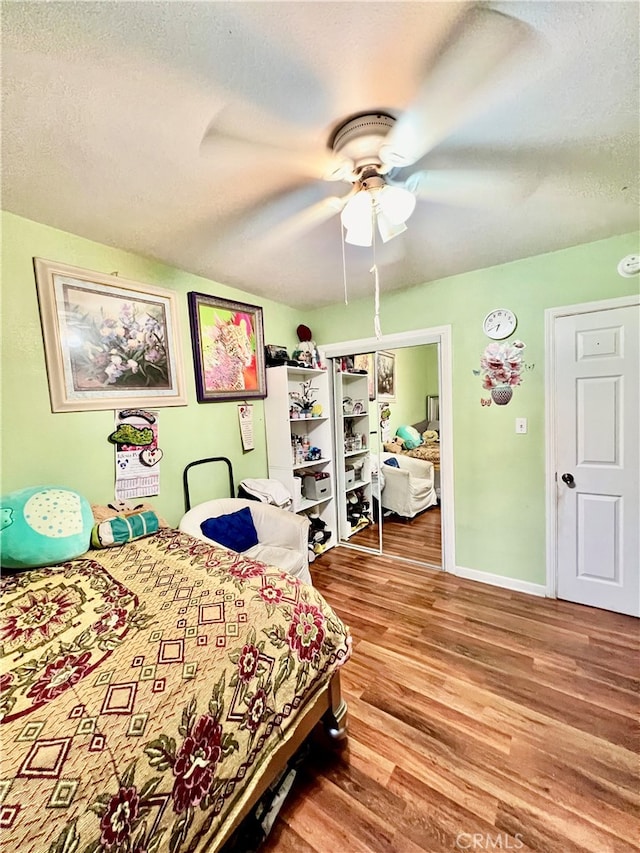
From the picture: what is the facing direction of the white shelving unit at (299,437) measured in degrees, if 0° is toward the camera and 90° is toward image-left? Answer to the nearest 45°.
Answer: approximately 315°

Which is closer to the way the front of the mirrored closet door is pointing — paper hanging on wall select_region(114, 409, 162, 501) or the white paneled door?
the paper hanging on wall

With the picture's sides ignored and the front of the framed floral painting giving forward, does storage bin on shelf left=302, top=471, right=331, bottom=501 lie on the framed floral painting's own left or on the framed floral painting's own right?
on the framed floral painting's own left

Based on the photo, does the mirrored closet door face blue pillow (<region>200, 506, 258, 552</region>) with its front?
yes

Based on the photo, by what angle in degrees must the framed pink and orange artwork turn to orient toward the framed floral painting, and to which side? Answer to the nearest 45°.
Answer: approximately 90° to its right

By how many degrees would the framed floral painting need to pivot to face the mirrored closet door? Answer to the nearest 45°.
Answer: approximately 45° to its left

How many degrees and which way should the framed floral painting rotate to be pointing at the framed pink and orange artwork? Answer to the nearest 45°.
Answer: approximately 45° to its left

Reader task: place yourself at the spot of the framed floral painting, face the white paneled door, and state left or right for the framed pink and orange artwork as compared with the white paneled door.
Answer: left

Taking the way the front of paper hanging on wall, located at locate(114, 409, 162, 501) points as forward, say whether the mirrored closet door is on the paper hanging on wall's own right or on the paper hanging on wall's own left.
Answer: on the paper hanging on wall's own left

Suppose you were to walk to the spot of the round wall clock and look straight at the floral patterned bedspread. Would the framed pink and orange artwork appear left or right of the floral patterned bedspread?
right
